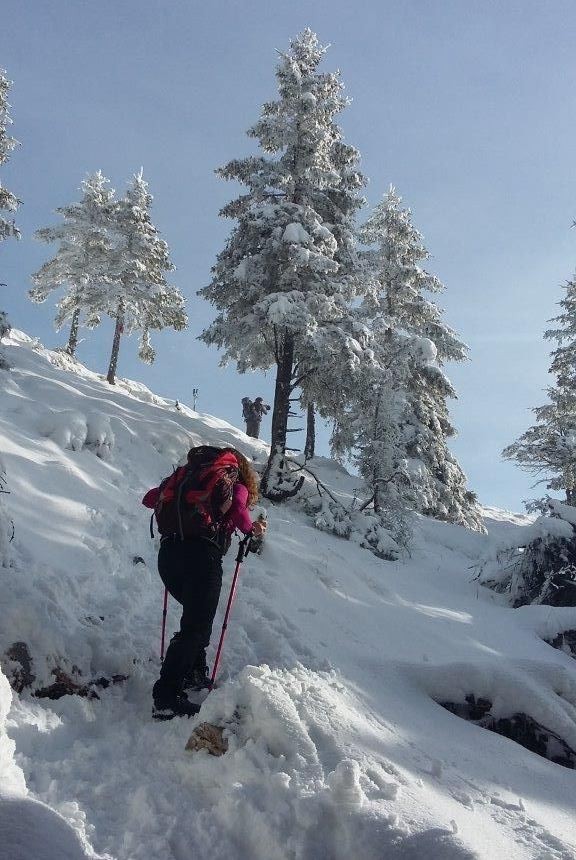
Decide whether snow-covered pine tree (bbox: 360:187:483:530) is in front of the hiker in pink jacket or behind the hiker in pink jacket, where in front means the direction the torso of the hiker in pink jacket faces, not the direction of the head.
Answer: in front

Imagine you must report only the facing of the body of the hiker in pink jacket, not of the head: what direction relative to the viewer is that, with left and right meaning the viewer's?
facing away from the viewer and to the right of the viewer

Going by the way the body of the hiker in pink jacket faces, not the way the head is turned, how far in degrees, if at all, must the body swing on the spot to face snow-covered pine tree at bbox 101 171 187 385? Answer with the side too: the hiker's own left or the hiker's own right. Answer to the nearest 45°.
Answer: approximately 45° to the hiker's own left

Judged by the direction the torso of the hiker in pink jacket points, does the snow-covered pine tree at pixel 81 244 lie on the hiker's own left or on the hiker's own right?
on the hiker's own left

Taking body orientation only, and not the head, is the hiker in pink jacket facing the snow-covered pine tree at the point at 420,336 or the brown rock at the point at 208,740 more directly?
the snow-covered pine tree

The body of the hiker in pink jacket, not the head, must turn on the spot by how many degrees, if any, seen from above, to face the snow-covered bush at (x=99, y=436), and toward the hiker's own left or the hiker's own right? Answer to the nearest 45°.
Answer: approximately 45° to the hiker's own left

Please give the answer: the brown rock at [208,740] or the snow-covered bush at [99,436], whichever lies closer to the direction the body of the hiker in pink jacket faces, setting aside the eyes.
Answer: the snow-covered bush

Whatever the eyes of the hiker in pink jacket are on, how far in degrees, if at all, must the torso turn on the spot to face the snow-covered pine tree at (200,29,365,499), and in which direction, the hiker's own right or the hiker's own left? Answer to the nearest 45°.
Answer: approximately 45° to the hiker's own left
